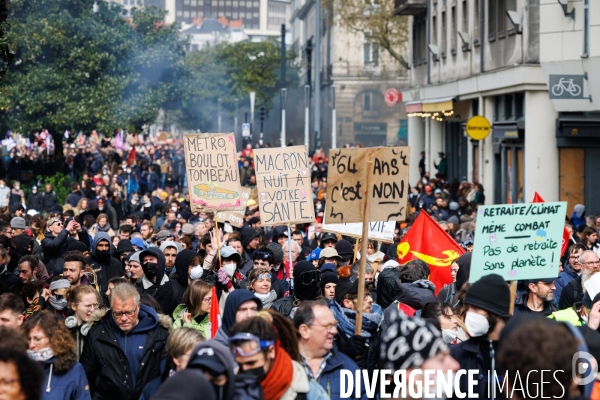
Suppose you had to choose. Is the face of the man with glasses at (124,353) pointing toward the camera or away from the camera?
toward the camera

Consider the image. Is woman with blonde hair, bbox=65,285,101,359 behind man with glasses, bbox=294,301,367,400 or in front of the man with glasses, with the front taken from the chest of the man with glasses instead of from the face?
behind

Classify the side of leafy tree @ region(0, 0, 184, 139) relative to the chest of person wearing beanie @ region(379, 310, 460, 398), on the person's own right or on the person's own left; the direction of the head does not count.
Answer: on the person's own left

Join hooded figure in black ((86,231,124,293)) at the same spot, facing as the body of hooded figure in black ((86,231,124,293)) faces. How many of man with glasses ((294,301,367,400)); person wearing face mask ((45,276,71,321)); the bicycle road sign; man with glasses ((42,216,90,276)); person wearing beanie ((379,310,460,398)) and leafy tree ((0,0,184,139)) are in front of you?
3

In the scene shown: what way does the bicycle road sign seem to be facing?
toward the camera

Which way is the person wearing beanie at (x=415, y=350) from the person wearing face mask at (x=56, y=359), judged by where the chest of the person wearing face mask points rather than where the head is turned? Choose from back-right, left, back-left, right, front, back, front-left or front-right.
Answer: left

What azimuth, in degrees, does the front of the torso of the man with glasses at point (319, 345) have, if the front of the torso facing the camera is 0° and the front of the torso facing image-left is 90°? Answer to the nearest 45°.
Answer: approximately 315°

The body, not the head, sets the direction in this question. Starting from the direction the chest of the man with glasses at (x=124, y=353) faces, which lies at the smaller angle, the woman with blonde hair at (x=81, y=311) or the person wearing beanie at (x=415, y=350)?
the person wearing beanie

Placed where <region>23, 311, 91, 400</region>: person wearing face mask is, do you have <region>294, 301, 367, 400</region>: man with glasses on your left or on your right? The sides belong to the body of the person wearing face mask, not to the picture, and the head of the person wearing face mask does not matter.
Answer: on your left

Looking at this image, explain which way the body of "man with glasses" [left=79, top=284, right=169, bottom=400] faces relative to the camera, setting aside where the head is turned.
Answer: toward the camera

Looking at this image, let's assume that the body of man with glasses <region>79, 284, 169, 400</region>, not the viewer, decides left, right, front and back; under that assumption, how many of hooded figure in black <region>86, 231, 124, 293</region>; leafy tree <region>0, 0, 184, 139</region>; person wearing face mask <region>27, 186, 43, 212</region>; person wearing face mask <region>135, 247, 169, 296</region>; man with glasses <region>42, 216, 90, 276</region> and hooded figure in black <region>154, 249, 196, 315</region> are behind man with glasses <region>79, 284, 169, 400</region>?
6

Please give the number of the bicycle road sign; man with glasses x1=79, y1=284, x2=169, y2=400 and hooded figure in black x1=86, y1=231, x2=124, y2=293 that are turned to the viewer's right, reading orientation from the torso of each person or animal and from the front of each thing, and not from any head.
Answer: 0

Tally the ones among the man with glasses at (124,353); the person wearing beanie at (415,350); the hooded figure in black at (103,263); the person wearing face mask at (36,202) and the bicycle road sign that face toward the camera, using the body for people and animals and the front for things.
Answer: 4

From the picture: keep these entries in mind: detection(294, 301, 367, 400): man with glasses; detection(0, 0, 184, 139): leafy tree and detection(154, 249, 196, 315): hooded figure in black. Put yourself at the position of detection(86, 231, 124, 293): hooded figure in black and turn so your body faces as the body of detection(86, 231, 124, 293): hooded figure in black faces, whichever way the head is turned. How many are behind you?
1
